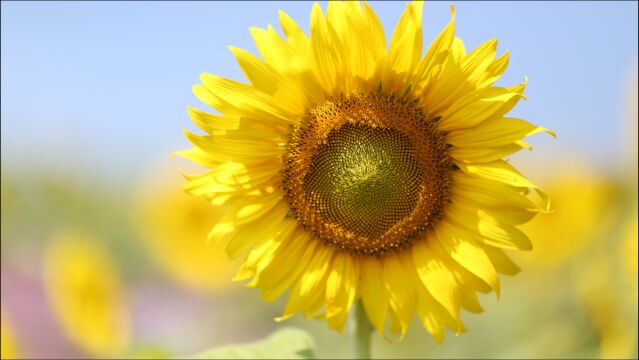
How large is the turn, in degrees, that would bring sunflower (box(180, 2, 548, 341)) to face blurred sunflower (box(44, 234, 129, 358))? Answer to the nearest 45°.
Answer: approximately 135° to its right

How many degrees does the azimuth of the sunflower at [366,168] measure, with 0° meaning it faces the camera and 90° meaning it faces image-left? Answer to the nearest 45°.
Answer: approximately 0°

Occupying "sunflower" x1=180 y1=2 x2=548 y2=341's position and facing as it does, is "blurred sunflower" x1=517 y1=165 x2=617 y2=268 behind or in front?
behind

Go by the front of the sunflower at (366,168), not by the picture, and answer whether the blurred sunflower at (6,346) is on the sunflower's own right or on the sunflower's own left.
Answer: on the sunflower's own right
